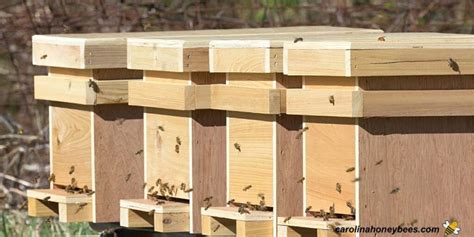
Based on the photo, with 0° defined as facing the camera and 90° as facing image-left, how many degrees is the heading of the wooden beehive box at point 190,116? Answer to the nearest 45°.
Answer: approximately 45°

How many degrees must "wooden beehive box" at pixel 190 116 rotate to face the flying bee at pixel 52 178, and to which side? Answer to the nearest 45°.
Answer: approximately 90° to its right
